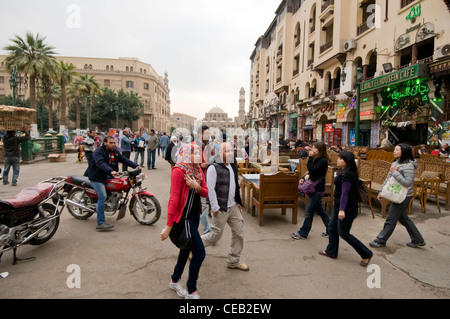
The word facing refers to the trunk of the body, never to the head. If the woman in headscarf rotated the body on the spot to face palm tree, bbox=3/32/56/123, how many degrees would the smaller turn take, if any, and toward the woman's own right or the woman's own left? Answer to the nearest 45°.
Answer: approximately 180°

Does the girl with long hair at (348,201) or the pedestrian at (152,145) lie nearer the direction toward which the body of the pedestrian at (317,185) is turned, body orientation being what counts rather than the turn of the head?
the pedestrian

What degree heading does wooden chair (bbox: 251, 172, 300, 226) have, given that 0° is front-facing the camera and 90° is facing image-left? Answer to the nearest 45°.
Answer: approximately 180°

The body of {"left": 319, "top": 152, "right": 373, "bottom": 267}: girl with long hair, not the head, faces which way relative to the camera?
to the viewer's left

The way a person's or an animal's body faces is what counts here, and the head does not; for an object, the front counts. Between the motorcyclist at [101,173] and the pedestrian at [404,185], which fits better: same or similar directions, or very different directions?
very different directions

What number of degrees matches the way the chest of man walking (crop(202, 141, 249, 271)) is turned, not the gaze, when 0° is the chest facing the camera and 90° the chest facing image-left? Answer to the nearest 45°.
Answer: approximately 315°

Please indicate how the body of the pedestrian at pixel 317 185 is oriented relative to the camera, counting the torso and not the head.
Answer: to the viewer's left
